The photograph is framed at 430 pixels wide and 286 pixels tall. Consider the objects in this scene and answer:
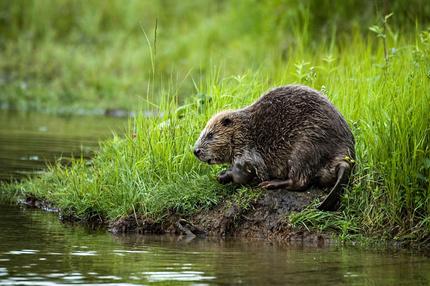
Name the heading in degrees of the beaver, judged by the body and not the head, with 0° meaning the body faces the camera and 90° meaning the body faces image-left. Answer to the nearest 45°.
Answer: approximately 90°
